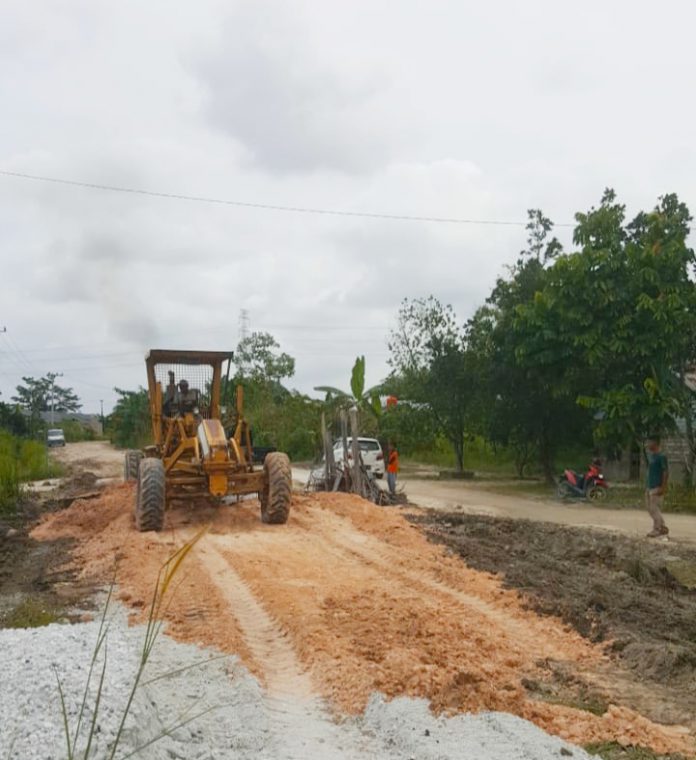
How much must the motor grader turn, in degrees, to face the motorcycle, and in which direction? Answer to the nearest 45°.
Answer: approximately 135° to its left

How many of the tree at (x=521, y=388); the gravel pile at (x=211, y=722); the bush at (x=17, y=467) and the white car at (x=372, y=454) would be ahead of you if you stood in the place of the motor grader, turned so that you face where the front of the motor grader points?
1

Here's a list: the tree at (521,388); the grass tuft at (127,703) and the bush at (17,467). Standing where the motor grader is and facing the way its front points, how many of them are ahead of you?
1

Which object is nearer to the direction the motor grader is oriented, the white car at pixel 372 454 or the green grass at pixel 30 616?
the green grass

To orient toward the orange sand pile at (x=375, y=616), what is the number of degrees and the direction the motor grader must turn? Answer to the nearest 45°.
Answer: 0° — it already faces it

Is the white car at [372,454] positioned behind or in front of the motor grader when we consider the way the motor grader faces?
behind

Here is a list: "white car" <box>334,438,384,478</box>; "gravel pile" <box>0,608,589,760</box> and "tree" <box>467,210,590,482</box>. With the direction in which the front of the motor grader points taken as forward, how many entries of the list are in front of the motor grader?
1

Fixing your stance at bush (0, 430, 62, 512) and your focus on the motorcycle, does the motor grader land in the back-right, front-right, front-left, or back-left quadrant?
front-right

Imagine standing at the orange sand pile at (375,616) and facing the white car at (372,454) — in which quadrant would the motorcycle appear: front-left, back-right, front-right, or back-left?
front-right

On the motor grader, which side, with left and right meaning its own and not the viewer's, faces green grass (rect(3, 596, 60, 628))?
front

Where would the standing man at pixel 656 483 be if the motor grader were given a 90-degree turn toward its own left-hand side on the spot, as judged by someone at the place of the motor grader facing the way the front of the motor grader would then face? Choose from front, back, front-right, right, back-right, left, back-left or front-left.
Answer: front

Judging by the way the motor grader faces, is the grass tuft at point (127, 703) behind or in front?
in front

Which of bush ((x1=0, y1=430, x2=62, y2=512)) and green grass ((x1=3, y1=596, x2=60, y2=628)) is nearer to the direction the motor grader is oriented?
the green grass

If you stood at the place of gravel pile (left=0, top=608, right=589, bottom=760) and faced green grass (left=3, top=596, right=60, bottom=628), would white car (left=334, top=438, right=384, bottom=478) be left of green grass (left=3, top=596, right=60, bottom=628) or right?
right

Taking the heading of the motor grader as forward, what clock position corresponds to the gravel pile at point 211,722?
The gravel pile is roughly at 12 o'clock from the motor grader.

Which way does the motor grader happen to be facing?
toward the camera
